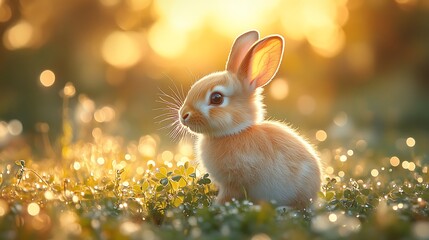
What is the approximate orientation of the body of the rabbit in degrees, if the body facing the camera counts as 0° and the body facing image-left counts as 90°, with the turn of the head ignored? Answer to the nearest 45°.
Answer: approximately 90°
